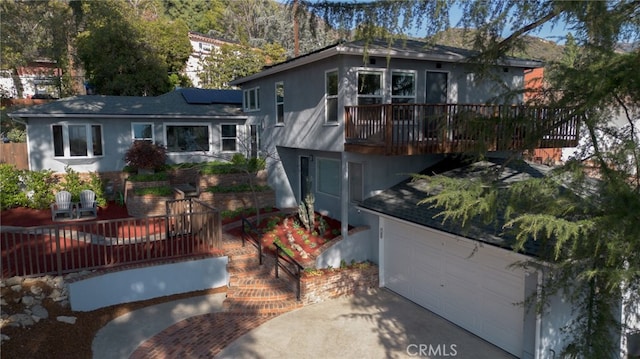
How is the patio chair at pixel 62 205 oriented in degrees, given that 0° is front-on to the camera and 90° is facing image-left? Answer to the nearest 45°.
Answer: approximately 0°

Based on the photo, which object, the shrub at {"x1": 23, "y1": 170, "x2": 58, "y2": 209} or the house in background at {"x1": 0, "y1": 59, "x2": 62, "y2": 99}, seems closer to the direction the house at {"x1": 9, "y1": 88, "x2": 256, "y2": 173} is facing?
the shrub

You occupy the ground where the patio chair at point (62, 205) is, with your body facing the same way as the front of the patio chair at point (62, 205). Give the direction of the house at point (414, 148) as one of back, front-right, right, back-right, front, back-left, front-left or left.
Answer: front-left

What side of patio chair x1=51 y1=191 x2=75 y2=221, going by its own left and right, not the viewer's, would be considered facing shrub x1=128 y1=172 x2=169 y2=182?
left

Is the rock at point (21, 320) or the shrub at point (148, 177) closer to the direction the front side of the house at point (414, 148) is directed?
the rock

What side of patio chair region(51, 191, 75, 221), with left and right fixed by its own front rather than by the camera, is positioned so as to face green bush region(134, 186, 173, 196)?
left
